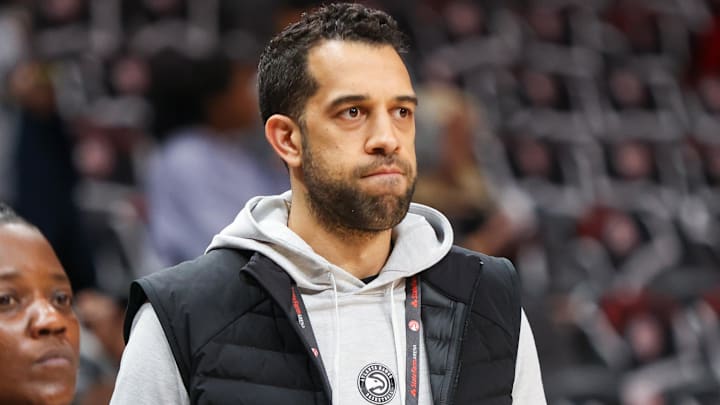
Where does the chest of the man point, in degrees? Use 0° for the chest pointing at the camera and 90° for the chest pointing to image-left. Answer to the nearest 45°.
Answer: approximately 315°

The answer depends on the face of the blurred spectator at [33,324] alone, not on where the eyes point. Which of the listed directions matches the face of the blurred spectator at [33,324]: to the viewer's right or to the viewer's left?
to the viewer's right

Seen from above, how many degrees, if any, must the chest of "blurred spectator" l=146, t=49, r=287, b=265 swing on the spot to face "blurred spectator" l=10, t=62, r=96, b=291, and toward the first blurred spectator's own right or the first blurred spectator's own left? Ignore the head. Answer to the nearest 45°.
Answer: approximately 135° to the first blurred spectator's own left
